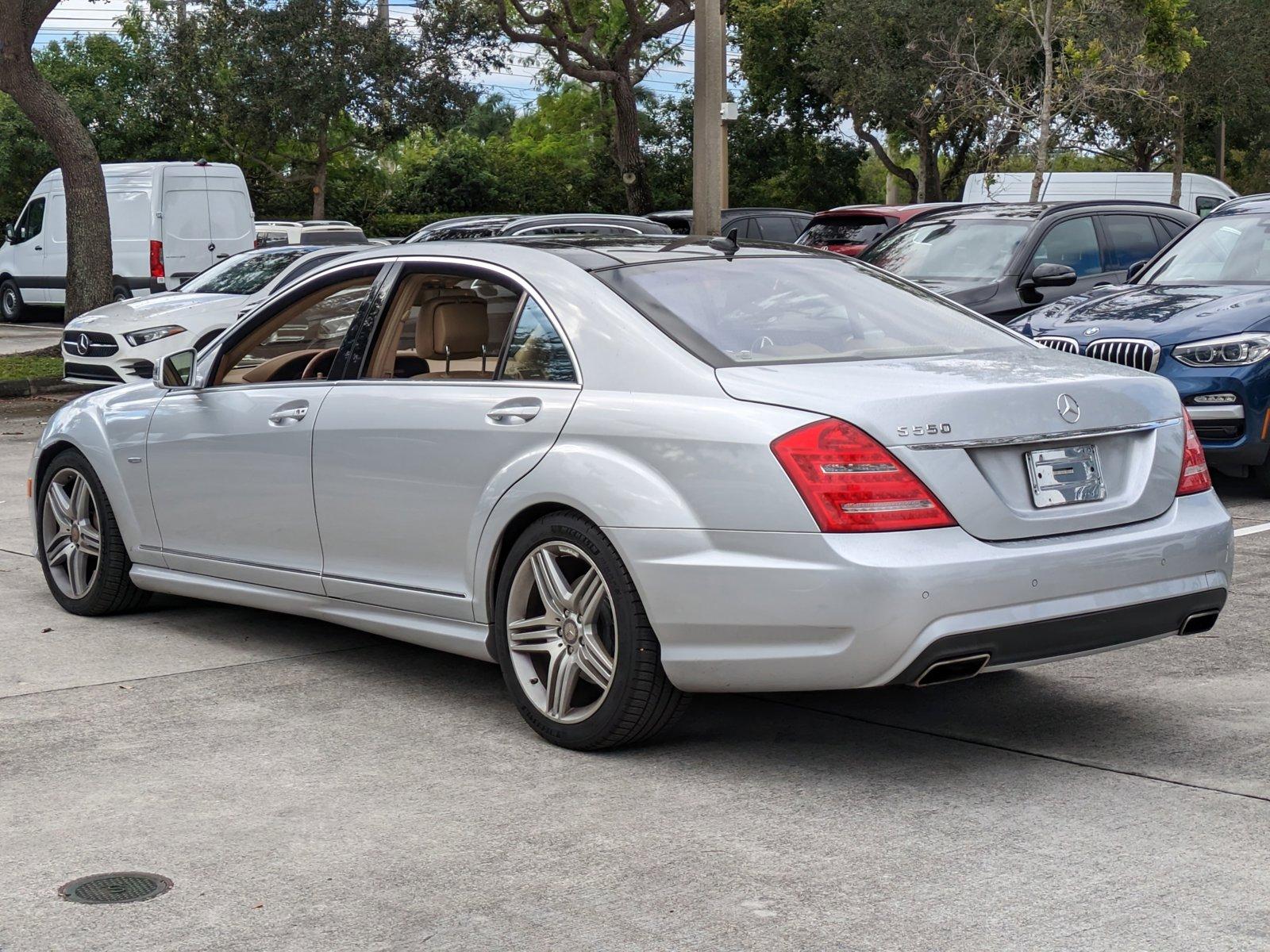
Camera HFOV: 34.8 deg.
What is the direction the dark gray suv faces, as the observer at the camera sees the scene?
facing the viewer and to the left of the viewer

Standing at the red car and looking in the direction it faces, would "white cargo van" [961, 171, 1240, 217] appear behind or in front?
in front

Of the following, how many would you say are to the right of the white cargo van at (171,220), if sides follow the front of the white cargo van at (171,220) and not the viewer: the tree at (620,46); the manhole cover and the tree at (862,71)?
2

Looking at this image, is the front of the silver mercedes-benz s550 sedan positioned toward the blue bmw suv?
no

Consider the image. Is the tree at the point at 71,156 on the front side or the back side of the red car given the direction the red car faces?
on the back side

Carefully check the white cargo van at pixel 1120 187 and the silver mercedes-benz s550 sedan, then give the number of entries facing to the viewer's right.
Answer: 1

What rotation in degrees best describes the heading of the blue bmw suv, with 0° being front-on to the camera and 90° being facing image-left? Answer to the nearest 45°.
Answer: approximately 45°

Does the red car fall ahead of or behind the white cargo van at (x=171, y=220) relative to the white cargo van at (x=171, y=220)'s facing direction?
behind

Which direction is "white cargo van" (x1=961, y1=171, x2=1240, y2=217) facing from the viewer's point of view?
to the viewer's right

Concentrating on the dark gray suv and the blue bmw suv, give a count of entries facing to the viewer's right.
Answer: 0

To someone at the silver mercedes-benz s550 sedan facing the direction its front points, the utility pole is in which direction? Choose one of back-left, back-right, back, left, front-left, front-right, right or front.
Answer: front-right

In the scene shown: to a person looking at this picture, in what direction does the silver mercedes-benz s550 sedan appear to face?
facing away from the viewer and to the left of the viewer

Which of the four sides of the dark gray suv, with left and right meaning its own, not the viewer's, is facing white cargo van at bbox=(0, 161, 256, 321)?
right

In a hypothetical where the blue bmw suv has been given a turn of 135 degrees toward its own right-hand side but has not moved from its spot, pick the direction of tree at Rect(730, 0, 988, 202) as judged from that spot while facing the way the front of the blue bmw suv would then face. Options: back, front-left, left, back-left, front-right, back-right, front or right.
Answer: front

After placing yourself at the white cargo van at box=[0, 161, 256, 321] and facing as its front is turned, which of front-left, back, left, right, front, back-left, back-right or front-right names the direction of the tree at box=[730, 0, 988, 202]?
right

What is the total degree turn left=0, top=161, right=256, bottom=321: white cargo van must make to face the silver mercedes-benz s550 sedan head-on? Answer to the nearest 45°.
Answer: approximately 135° to its left

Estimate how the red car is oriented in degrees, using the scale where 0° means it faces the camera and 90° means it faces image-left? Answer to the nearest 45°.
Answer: approximately 225°

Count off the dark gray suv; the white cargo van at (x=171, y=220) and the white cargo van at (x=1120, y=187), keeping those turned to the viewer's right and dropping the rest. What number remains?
1

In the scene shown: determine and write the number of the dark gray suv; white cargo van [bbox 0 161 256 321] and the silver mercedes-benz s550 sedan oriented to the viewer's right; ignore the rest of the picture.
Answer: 0
